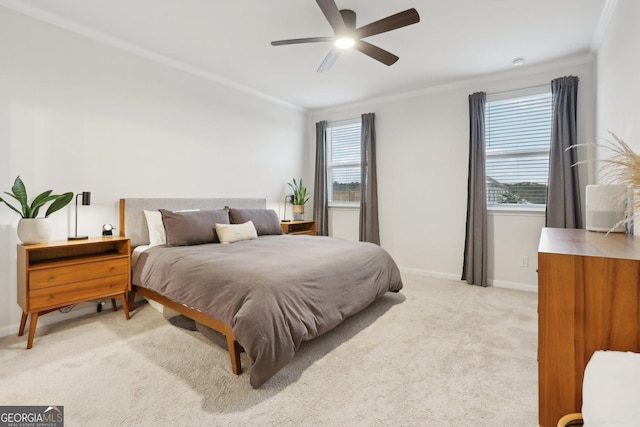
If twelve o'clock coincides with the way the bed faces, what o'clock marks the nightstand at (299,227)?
The nightstand is roughly at 8 o'clock from the bed.

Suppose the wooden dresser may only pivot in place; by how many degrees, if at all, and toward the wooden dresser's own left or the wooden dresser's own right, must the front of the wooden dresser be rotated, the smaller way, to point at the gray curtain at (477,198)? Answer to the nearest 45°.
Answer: approximately 90° to the wooden dresser's own right

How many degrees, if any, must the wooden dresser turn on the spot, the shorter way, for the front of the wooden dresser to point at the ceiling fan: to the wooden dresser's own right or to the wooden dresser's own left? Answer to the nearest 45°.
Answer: approximately 45° to the wooden dresser's own right

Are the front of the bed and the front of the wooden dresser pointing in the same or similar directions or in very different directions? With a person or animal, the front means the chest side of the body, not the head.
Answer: very different directions

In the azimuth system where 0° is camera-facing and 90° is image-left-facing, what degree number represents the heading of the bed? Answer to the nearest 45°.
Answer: approximately 315°

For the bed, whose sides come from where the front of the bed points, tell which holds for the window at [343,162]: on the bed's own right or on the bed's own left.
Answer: on the bed's own left

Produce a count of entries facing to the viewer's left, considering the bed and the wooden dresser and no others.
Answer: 1

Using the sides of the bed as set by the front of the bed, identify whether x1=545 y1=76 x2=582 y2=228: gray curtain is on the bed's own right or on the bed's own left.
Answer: on the bed's own left

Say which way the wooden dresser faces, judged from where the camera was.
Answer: facing to the left of the viewer
